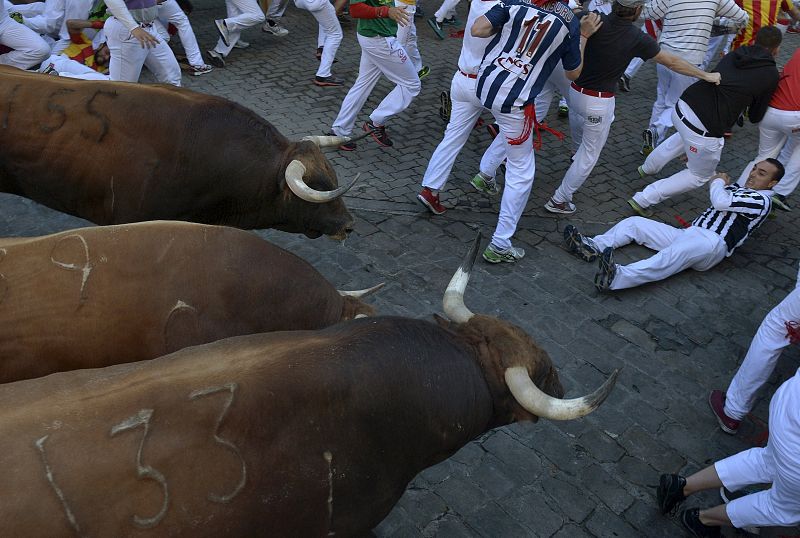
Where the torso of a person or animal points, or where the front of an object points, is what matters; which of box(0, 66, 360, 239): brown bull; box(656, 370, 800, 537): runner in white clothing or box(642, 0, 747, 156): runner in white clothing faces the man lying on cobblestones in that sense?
the brown bull

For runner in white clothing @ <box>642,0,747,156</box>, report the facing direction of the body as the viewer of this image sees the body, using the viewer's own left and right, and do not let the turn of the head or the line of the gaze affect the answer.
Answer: facing away from the viewer and to the right of the viewer

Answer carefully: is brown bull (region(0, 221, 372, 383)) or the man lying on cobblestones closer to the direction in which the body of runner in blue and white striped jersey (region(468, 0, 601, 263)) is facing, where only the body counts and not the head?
the man lying on cobblestones

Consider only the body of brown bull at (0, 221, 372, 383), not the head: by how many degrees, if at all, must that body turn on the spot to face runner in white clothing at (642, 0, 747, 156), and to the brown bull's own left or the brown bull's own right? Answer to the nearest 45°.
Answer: approximately 45° to the brown bull's own left

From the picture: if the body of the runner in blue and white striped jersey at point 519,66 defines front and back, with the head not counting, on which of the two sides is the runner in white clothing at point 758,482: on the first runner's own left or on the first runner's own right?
on the first runner's own right

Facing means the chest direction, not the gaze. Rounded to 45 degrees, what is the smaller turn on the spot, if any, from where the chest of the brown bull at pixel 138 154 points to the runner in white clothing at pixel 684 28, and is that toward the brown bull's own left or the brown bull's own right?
approximately 45° to the brown bull's own left

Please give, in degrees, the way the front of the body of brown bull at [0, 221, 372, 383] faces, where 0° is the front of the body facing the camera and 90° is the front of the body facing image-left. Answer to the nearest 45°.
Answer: approximately 270°

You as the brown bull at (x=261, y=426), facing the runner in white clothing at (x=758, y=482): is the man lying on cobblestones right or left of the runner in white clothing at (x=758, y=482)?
left

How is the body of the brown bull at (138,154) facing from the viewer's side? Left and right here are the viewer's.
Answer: facing to the right of the viewer

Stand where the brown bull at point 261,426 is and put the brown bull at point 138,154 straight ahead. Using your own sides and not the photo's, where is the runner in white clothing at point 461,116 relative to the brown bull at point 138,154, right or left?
right

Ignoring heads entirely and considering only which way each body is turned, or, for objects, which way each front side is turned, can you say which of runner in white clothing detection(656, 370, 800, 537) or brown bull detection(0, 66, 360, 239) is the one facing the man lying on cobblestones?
the brown bull
